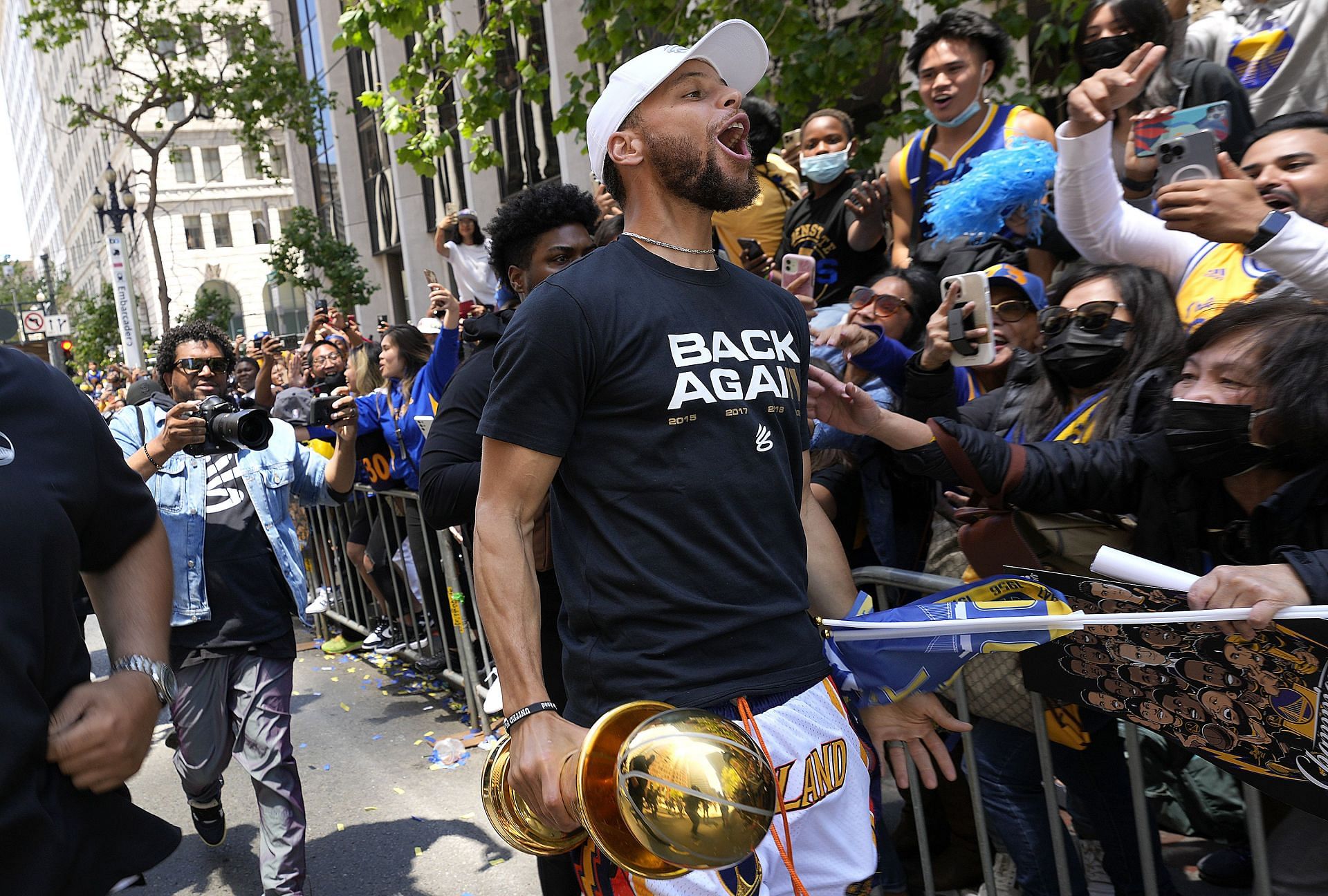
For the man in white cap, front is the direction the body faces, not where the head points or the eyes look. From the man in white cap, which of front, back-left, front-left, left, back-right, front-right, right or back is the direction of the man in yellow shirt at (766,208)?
back-left

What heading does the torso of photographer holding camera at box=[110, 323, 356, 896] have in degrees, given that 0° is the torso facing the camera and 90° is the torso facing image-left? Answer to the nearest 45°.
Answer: approximately 0°

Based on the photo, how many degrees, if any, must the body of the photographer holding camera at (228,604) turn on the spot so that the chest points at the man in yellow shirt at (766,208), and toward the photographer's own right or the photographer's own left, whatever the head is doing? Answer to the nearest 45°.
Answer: approximately 90° to the photographer's own left

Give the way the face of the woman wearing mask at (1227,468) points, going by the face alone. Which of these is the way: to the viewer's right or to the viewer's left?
to the viewer's left

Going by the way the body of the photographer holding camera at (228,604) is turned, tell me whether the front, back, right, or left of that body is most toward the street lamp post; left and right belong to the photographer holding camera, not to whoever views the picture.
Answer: back
